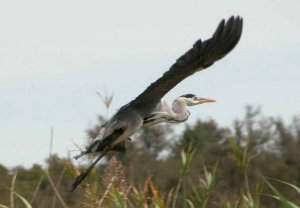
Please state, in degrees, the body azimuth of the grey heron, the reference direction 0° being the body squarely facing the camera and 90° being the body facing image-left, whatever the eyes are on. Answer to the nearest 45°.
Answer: approximately 270°
